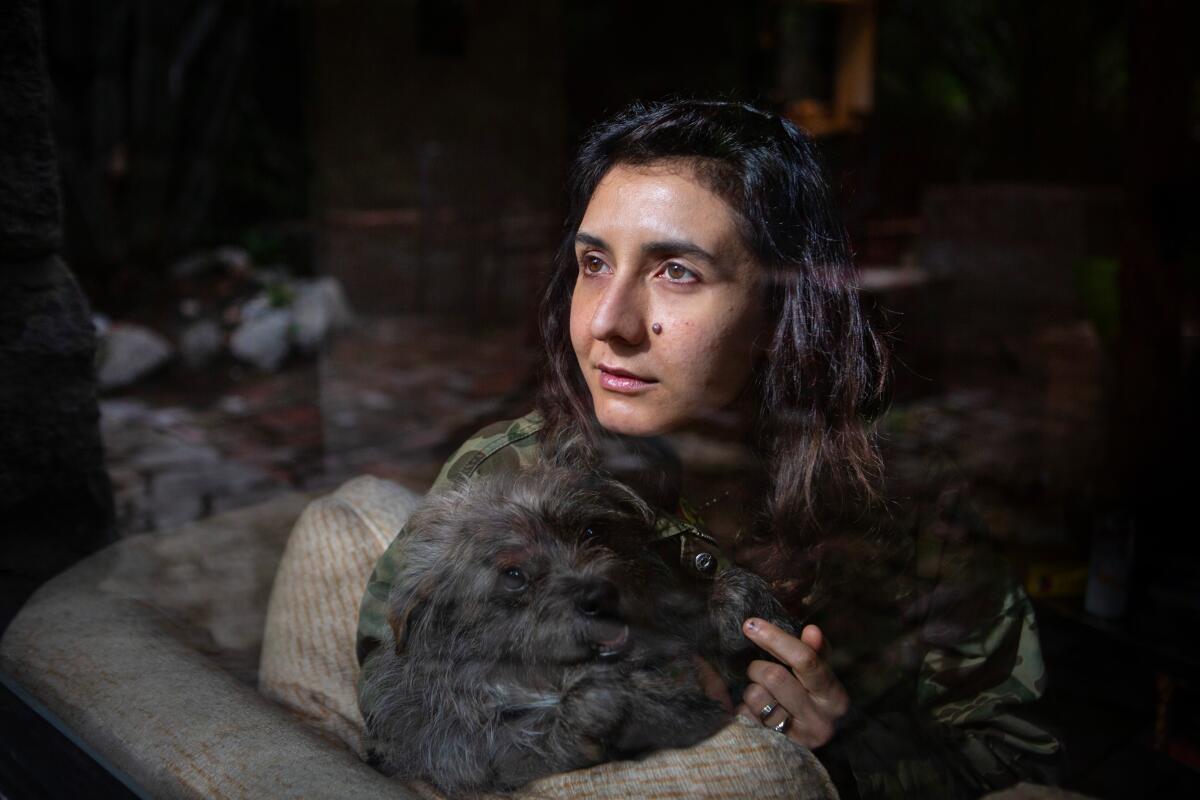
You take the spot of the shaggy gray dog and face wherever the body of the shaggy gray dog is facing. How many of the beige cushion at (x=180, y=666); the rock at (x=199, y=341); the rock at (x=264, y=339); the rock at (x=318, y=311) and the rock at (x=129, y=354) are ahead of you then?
0

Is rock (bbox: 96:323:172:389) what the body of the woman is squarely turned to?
no

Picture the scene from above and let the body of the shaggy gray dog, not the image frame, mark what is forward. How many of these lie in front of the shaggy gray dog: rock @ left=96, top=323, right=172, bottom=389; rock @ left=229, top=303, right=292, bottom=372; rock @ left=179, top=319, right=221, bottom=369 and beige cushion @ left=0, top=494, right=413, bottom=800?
0

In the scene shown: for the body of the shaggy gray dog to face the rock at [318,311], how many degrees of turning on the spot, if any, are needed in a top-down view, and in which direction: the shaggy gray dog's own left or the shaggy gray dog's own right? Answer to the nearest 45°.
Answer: approximately 135° to the shaggy gray dog's own left

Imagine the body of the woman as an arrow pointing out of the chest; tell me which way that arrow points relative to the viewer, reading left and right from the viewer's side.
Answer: facing the viewer and to the left of the viewer

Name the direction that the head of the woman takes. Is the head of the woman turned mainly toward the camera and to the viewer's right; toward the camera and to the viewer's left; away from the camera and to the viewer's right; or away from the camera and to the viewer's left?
toward the camera and to the viewer's left

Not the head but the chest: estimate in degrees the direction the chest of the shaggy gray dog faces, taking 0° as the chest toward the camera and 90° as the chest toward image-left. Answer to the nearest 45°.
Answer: approximately 315°
